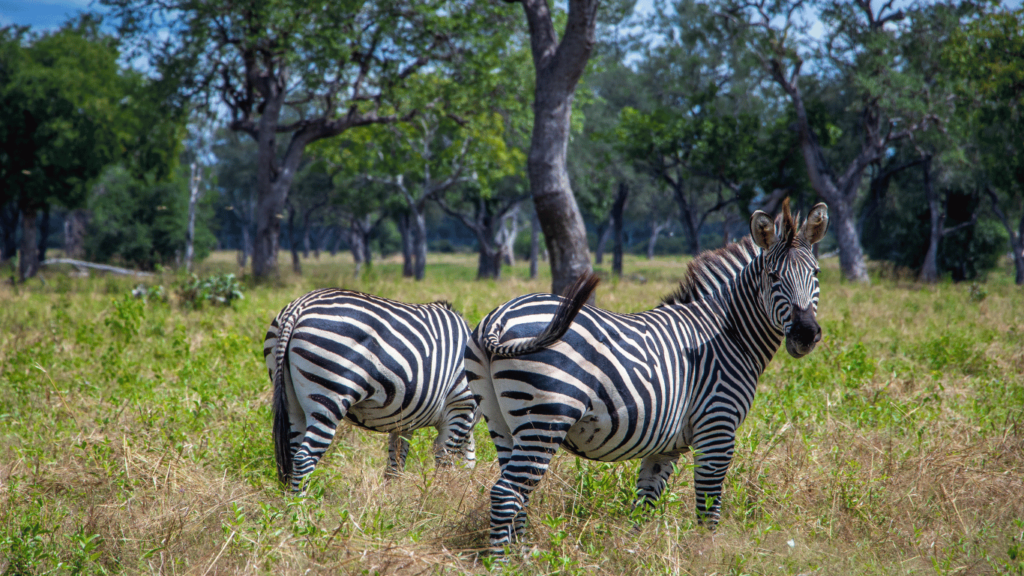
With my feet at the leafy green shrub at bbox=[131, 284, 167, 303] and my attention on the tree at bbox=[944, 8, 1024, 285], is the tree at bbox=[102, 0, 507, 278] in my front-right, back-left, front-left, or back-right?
front-left

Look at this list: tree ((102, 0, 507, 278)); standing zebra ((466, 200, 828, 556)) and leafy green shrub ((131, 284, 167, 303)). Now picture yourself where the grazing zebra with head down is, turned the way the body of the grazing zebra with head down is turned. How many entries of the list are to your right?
1

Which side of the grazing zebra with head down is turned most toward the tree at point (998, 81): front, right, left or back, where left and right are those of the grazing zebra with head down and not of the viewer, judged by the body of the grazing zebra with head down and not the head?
front

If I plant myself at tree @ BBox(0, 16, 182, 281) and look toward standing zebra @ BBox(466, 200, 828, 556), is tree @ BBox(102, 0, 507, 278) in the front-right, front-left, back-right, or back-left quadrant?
front-left

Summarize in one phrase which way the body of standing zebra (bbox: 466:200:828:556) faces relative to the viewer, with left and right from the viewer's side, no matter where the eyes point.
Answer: facing away from the viewer and to the right of the viewer

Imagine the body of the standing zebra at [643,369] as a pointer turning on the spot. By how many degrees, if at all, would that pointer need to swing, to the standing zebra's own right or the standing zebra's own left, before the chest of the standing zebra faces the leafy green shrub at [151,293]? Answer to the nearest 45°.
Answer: approximately 90° to the standing zebra's own left

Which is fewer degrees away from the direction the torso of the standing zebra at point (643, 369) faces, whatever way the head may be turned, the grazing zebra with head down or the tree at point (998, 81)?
the tree

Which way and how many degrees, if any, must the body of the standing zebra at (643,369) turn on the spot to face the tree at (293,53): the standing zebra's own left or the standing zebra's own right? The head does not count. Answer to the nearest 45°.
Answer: approximately 90° to the standing zebra's own left

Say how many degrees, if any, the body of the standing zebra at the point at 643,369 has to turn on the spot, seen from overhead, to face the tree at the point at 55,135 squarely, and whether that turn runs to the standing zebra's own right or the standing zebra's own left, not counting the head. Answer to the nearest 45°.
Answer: approximately 90° to the standing zebra's own left

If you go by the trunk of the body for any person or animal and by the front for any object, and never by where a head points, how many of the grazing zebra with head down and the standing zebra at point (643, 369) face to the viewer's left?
0

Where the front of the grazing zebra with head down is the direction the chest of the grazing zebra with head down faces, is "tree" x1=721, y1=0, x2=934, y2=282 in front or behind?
in front

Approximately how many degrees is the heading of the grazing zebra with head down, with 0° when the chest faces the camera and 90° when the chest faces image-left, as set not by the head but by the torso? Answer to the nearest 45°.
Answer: approximately 225°

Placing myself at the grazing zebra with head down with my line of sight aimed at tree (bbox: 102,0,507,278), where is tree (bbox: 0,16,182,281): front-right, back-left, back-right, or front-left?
front-left

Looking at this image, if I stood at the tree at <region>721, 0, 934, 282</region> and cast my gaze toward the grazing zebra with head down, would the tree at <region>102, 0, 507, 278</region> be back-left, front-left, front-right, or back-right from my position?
front-right
